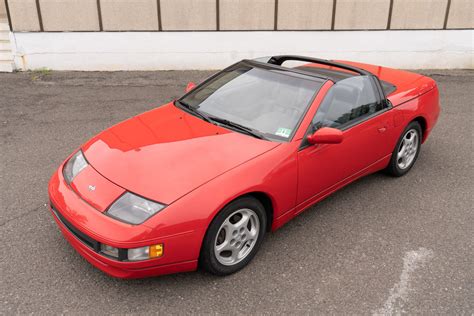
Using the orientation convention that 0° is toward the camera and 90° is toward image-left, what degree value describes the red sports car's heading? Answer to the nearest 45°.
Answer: approximately 45°
